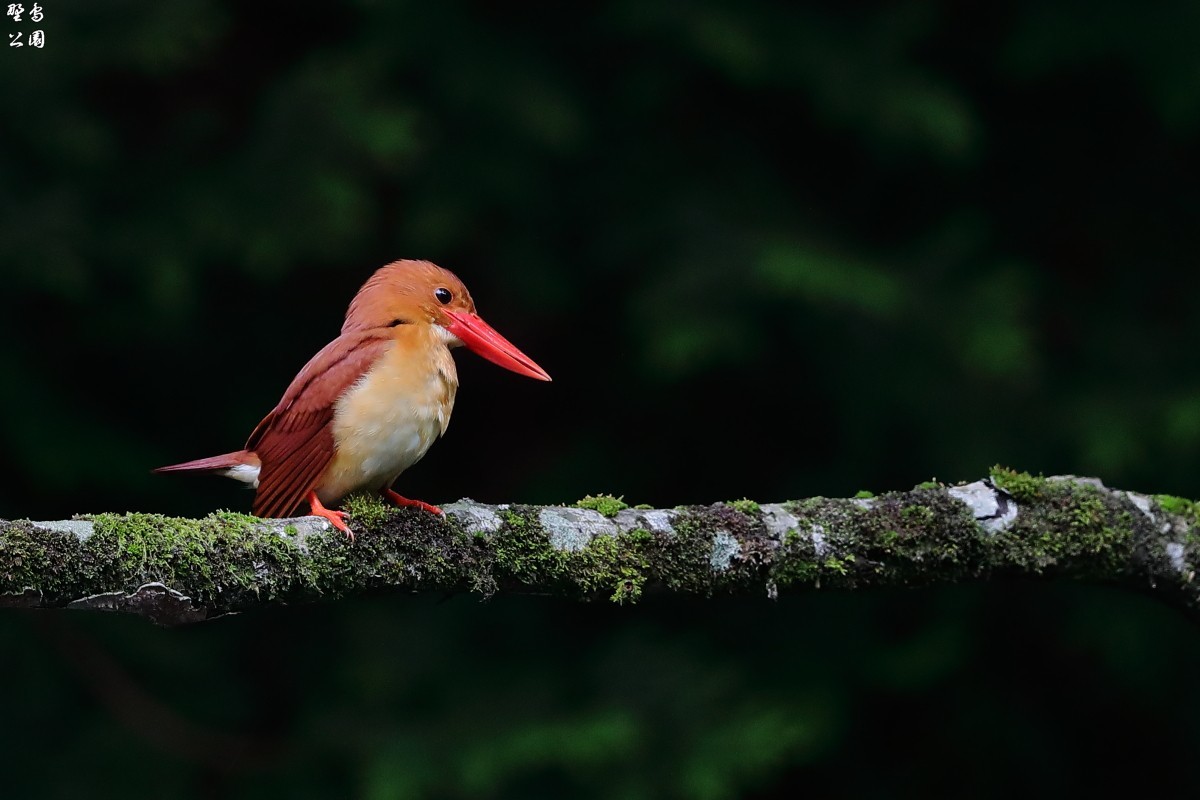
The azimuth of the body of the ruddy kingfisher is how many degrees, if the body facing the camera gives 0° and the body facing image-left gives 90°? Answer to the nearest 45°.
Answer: approximately 270°
